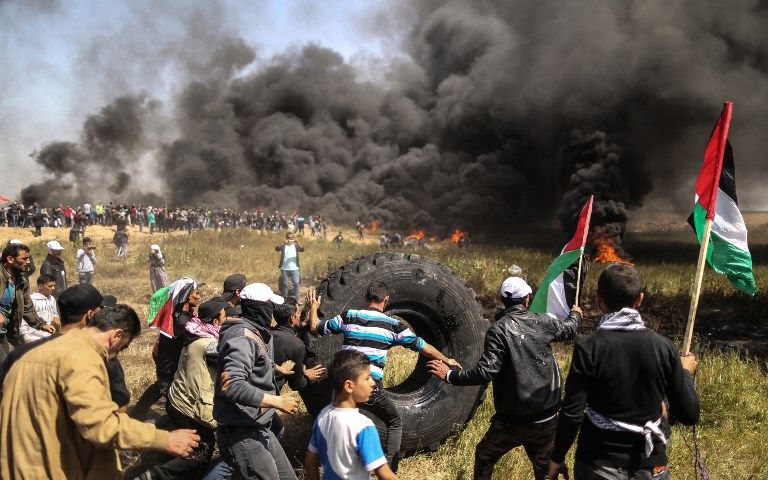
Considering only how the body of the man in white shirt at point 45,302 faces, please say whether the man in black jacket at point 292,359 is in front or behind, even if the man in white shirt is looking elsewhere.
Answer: in front

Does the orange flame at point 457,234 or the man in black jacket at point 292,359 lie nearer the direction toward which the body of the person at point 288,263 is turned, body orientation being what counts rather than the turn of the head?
the man in black jacket

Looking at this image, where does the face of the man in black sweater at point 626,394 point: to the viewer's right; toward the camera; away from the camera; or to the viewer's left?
away from the camera

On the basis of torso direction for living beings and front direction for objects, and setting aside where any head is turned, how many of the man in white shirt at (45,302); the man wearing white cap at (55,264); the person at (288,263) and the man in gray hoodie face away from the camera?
0

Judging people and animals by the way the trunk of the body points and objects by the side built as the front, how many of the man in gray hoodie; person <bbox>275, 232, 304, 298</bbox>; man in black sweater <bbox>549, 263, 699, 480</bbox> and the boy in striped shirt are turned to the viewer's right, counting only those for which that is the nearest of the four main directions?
1

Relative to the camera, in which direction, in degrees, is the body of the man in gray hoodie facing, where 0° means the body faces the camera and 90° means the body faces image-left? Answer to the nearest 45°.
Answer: approximately 270°

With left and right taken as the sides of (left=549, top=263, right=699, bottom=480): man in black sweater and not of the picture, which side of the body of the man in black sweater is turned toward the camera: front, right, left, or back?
back

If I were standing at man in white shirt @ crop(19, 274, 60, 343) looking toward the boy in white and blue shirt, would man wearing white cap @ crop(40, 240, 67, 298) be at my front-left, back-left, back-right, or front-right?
back-left

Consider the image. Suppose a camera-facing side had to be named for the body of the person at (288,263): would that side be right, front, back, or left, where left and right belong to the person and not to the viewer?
front

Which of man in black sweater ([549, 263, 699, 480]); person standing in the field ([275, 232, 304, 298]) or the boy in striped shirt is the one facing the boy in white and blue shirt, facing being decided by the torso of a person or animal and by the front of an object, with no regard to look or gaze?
the person standing in the field

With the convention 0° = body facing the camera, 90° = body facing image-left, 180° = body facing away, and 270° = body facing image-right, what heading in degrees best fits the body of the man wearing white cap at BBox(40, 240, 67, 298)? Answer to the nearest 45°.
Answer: approximately 315°

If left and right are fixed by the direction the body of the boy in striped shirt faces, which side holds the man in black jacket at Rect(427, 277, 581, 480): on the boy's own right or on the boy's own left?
on the boy's own right

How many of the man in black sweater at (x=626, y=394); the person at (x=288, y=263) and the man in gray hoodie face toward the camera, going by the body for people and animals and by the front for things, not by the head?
1

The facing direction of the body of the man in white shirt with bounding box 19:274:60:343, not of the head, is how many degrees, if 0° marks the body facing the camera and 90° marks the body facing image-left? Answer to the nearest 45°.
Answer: approximately 315°
